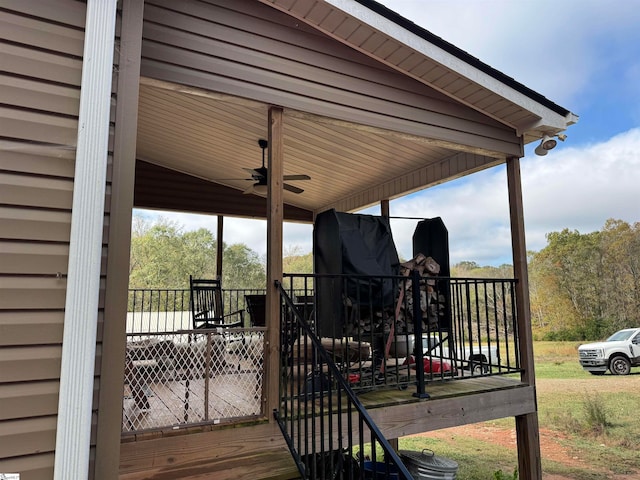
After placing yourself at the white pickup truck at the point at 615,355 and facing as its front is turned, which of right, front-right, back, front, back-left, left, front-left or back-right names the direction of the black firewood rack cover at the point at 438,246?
front-left

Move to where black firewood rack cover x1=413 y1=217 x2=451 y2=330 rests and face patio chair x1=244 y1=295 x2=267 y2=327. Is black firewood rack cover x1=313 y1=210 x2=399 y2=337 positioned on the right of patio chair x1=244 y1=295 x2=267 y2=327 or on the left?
left

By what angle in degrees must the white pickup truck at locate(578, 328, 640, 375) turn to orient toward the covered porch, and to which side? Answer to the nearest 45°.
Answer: approximately 45° to its left

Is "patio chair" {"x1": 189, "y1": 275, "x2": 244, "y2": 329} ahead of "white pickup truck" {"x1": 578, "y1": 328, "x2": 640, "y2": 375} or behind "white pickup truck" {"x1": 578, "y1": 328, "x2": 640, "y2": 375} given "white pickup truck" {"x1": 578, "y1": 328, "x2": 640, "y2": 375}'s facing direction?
ahead

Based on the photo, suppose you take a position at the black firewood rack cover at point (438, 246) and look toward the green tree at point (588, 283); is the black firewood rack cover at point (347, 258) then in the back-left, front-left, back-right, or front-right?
back-left

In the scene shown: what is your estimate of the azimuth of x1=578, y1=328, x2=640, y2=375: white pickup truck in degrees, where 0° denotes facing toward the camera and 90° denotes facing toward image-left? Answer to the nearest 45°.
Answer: approximately 45°

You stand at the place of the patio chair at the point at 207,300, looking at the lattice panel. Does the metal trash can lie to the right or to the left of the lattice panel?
left

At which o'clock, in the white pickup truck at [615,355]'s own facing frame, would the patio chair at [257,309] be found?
The patio chair is roughly at 11 o'clock from the white pickup truck.

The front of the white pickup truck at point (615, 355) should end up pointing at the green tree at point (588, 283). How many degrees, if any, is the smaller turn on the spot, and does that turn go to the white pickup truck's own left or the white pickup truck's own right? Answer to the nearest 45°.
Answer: approximately 135° to the white pickup truck's own right
